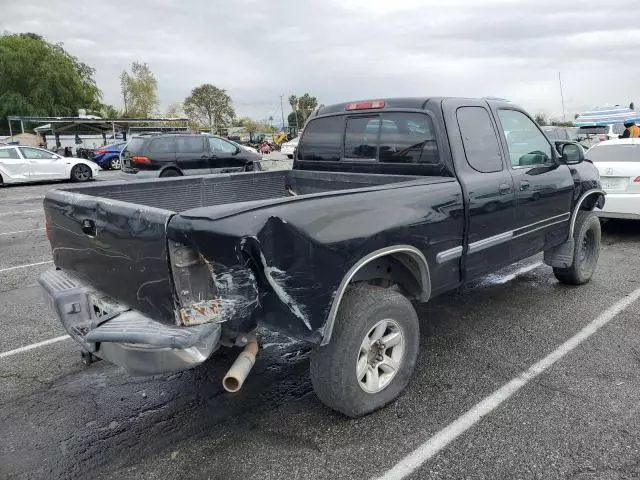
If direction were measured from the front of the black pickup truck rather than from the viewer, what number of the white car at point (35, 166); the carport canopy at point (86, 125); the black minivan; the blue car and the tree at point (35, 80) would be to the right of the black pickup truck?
0

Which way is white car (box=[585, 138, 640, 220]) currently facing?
away from the camera

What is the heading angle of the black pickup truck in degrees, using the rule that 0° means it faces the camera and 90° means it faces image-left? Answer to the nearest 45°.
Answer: approximately 225°

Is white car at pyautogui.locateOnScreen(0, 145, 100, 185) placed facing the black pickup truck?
no

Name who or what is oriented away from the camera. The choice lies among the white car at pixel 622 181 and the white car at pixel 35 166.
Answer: the white car at pixel 622 181

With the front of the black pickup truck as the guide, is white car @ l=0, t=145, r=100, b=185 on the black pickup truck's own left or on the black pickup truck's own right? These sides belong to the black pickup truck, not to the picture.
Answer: on the black pickup truck's own left
